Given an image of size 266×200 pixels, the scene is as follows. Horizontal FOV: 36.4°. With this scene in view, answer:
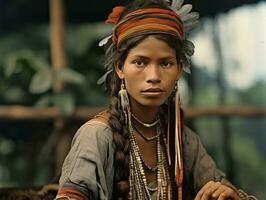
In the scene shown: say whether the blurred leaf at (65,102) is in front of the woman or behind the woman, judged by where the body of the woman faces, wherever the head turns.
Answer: behind

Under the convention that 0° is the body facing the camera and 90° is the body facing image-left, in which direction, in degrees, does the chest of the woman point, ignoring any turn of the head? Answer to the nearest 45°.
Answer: approximately 0°

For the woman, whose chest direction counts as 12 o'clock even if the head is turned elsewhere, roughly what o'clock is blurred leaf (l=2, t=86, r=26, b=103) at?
The blurred leaf is roughly at 5 o'clock from the woman.
